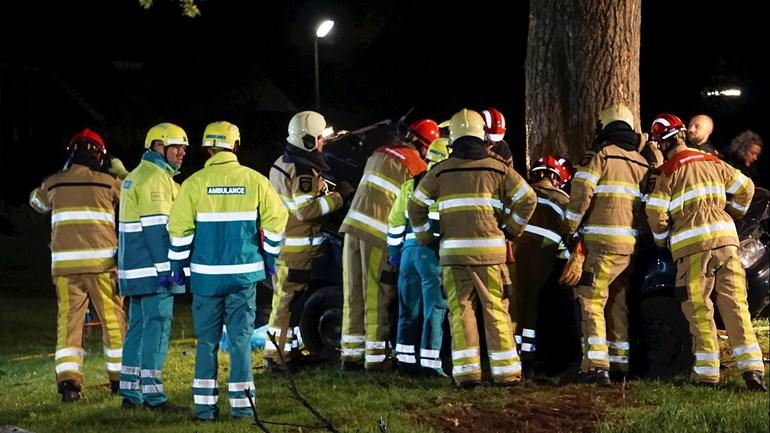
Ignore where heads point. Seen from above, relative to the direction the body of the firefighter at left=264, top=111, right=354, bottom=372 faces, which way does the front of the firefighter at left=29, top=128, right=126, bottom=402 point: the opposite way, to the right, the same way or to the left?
to the left

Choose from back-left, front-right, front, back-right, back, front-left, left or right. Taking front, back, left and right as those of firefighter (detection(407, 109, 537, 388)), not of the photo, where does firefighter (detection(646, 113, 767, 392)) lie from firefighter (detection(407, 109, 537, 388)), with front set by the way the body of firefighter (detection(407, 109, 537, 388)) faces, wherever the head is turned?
right

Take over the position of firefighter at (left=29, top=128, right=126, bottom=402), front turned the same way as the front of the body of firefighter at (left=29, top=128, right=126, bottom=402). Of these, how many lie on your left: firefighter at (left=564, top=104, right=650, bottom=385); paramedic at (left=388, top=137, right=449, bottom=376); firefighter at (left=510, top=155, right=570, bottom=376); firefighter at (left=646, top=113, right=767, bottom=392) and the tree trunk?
0

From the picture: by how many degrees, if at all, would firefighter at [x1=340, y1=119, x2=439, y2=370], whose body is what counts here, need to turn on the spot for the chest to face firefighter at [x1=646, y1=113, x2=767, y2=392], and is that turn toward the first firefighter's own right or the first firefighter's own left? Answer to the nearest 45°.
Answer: approximately 45° to the first firefighter's own right

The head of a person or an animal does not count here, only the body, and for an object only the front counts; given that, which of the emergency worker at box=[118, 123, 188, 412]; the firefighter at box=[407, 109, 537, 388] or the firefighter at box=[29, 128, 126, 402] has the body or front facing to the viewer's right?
the emergency worker

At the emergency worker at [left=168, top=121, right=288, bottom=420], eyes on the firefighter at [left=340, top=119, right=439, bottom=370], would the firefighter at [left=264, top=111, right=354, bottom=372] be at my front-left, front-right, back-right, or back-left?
front-left

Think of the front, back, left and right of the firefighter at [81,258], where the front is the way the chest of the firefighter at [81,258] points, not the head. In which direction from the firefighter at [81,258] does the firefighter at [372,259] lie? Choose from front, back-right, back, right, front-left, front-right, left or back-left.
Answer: right

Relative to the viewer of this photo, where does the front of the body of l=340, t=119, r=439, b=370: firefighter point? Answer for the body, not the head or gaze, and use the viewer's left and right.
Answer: facing away from the viewer and to the right of the viewer

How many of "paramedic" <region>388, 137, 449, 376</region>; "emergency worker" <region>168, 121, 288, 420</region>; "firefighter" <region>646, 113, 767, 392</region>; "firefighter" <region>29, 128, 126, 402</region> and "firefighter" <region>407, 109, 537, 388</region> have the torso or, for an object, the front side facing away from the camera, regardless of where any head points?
5

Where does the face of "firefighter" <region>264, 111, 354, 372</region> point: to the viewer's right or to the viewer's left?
to the viewer's right

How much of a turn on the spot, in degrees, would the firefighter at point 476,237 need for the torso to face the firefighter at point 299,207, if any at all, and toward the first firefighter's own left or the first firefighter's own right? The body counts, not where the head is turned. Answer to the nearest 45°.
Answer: approximately 45° to the first firefighter's own left

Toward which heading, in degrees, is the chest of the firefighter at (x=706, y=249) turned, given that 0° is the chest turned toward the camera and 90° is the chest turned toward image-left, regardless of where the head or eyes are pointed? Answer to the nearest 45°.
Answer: approximately 180°

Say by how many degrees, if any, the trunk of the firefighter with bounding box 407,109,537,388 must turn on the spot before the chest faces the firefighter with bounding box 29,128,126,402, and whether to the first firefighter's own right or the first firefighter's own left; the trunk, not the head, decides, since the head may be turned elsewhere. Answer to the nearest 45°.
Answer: approximately 90° to the first firefighter's own left

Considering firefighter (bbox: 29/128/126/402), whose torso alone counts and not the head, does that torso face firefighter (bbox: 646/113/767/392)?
no

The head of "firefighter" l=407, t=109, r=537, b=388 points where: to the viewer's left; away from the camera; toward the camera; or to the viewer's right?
away from the camera

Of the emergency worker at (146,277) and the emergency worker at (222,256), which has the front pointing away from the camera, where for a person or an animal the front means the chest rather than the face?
the emergency worker at (222,256)

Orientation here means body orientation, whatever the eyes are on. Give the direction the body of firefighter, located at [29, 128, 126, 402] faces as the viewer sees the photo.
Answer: away from the camera

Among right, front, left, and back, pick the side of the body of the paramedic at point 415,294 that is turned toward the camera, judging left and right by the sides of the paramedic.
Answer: back

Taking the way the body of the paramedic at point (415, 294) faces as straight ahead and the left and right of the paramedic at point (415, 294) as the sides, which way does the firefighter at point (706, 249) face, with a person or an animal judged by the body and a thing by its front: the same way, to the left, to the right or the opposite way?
the same way

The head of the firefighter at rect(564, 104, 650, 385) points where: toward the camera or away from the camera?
away from the camera

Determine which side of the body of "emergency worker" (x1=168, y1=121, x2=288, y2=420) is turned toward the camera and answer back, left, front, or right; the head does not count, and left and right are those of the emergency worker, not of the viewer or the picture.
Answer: back
